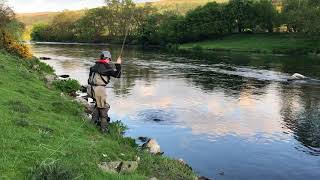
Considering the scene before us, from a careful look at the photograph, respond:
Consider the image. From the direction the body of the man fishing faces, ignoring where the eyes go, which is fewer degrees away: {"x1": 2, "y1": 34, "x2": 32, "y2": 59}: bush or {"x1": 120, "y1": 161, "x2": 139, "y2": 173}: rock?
the bush

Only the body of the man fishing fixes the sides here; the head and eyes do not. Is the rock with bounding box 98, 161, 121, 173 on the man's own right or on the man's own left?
on the man's own right

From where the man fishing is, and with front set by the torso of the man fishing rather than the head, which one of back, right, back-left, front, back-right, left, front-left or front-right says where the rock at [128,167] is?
back-right

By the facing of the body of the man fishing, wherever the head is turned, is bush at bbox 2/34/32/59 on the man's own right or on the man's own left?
on the man's own left

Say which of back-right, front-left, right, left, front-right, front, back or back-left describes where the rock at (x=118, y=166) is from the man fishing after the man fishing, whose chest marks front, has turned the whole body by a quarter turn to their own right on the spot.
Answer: front-right

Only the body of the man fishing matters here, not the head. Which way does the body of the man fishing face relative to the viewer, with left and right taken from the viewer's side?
facing away from the viewer and to the right of the viewer

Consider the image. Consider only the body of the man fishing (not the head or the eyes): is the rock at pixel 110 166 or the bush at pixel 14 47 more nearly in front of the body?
the bush
